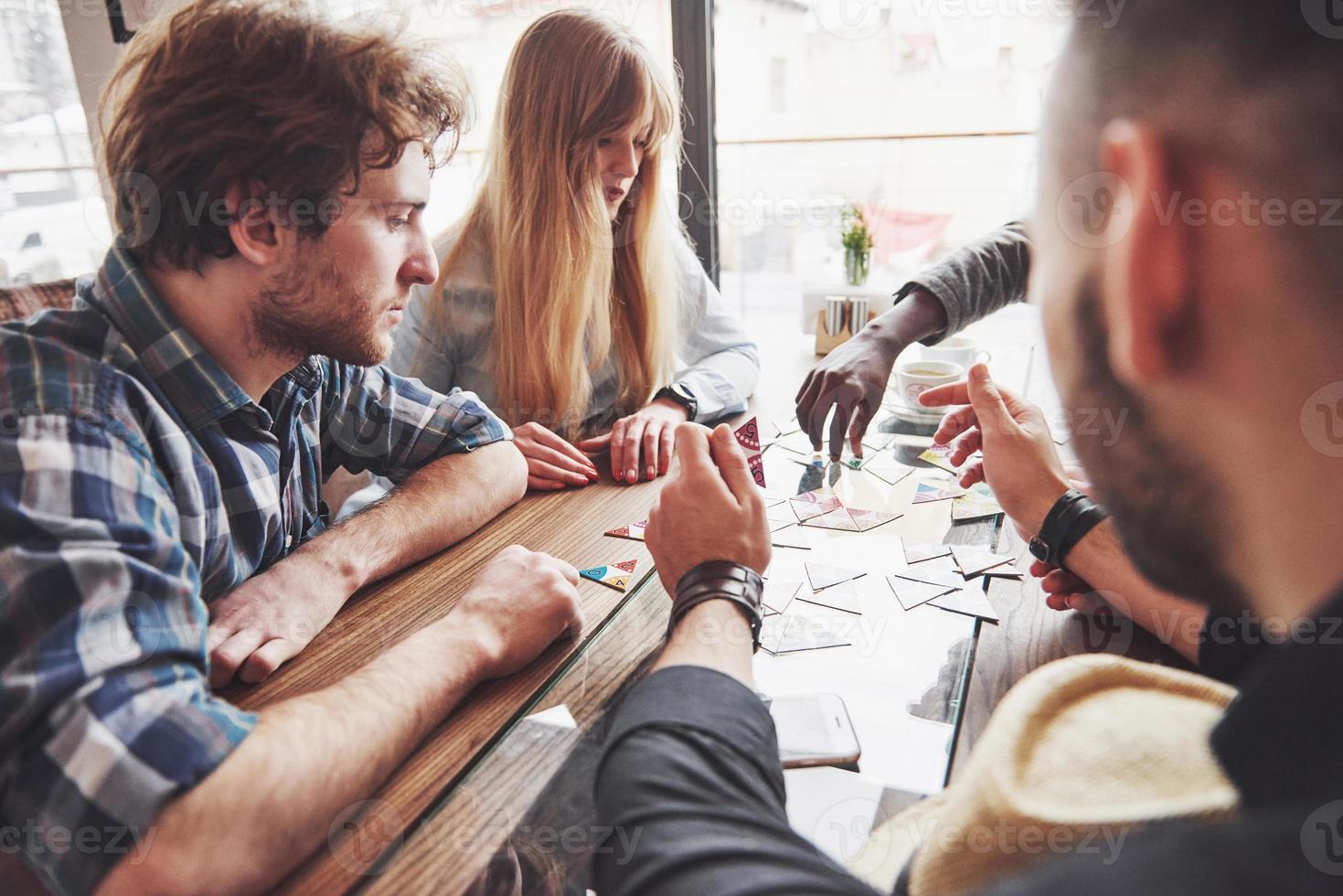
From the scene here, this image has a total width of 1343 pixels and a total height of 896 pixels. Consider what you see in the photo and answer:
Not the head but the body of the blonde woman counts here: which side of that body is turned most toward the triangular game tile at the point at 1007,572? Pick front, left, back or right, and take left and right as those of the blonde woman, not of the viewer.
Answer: front

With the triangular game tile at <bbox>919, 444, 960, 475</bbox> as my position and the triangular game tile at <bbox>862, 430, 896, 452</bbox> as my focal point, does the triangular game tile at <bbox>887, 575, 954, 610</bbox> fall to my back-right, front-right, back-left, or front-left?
back-left

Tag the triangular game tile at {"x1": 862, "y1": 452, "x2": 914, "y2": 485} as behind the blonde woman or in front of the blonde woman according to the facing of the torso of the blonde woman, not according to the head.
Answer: in front

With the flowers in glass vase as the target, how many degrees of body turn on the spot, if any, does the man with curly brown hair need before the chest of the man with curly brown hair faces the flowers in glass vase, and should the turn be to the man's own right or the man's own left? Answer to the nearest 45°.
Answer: approximately 45° to the man's own left

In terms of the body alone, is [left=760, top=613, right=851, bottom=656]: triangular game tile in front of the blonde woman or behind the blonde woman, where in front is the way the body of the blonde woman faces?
in front

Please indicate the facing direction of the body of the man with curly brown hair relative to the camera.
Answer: to the viewer's right

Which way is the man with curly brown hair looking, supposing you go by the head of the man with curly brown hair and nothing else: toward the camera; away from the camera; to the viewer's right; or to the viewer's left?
to the viewer's right

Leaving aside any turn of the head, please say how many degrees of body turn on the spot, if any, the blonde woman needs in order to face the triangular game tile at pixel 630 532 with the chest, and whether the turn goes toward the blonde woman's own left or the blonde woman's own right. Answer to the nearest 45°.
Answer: approximately 45° to the blonde woman's own right

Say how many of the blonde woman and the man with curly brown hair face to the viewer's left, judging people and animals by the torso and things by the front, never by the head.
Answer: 0
